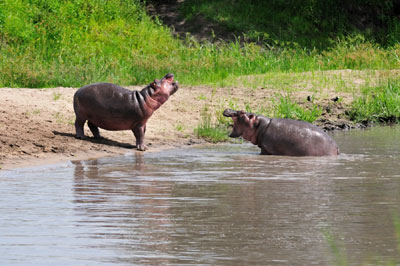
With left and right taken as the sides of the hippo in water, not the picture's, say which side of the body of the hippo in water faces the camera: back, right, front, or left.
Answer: left

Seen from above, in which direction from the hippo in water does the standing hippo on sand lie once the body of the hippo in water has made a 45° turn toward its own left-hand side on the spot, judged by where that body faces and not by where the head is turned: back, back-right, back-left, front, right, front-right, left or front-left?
front-right
